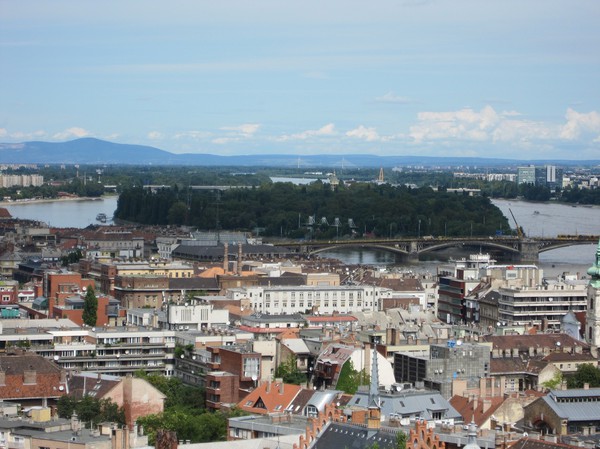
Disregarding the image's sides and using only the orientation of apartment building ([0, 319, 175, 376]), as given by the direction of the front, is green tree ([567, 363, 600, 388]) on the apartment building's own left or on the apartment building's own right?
on the apartment building's own left

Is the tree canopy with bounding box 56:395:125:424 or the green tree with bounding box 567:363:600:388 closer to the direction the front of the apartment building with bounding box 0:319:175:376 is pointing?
the tree canopy

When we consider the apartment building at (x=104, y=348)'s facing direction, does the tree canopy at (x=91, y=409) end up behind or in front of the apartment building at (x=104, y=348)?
in front

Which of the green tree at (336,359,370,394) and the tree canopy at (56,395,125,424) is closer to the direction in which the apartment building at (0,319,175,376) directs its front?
the tree canopy

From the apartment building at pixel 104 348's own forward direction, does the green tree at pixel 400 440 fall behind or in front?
in front

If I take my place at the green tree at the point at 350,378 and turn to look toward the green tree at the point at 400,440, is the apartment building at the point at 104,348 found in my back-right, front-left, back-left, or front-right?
back-right

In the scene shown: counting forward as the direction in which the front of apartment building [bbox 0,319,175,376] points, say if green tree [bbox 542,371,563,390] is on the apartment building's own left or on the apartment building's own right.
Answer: on the apartment building's own left
